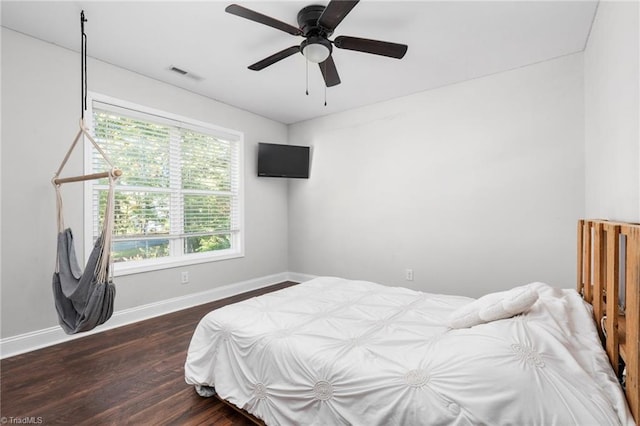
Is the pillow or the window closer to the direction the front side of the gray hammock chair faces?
the pillow

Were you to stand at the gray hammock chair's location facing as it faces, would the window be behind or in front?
behind
